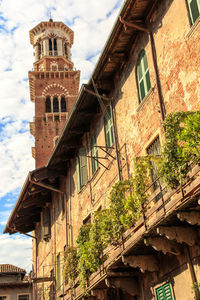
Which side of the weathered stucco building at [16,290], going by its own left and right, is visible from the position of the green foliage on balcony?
front

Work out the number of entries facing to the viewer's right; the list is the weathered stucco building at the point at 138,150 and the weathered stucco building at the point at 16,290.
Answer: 0

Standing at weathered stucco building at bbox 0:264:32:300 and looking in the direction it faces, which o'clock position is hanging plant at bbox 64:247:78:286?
The hanging plant is roughly at 12 o'clock from the weathered stucco building.

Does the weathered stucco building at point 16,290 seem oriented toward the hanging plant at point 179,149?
yes

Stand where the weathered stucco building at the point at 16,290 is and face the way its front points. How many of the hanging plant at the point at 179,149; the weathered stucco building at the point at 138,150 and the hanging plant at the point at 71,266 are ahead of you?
3

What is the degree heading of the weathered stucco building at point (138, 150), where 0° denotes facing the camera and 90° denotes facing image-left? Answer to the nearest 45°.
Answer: approximately 45°
